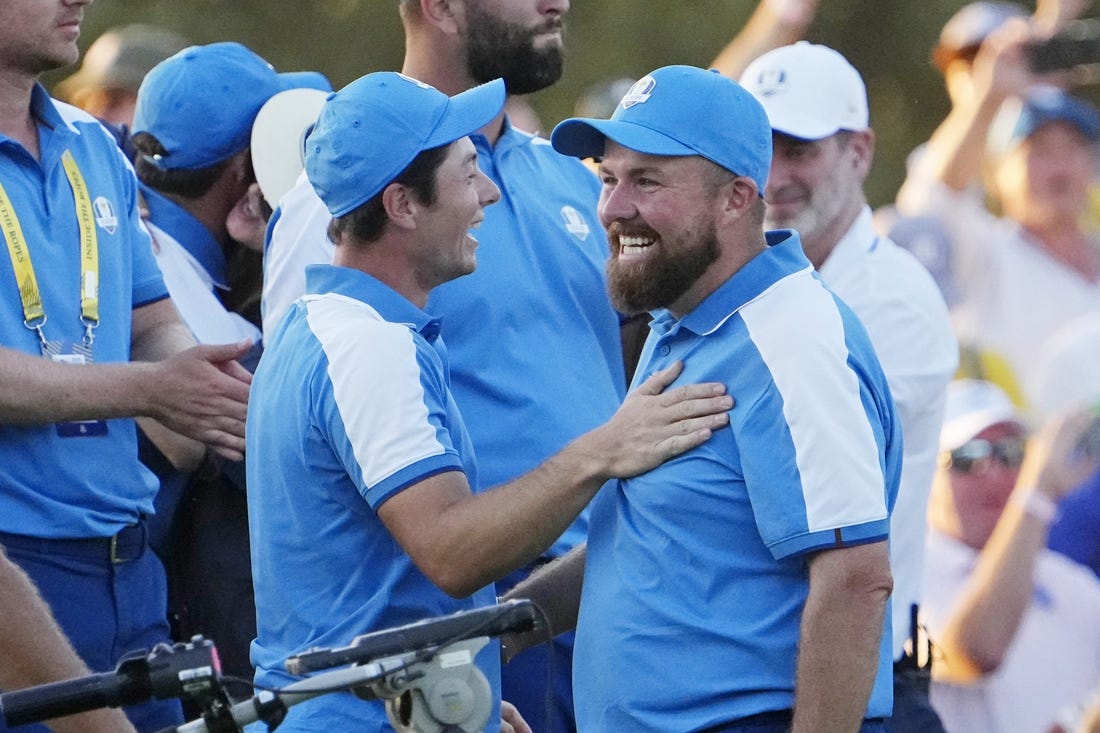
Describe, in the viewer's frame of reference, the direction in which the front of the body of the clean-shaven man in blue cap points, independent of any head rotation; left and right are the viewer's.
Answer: facing to the right of the viewer

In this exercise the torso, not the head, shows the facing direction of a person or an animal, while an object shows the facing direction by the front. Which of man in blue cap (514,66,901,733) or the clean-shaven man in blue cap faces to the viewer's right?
the clean-shaven man in blue cap

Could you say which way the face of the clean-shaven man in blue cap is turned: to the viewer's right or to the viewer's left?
to the viewer's right
